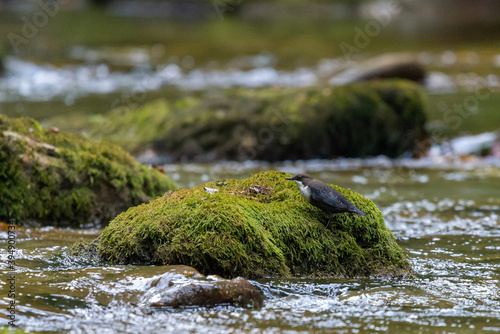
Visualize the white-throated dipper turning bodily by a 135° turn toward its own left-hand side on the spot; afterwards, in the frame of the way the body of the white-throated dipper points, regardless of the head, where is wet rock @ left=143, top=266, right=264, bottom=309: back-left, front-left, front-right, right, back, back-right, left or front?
right

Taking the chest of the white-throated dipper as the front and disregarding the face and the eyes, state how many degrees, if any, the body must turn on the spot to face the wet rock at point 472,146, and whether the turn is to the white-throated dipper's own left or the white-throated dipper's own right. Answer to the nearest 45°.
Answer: approximately 90° to the white-throated dipper's own right

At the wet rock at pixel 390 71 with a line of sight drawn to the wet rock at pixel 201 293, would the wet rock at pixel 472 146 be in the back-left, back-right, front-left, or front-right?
front-left

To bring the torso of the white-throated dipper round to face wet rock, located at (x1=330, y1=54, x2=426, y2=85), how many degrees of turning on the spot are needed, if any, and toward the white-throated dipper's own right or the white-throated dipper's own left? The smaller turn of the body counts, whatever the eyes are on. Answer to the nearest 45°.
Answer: approximately 90° to the white-throated dipper's own right

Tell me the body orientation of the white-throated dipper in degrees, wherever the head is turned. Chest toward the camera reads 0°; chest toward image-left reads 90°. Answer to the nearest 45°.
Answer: approximately 90°

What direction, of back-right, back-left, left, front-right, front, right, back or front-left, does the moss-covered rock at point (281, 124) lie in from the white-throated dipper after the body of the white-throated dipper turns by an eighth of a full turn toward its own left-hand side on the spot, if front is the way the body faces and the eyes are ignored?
back-right
